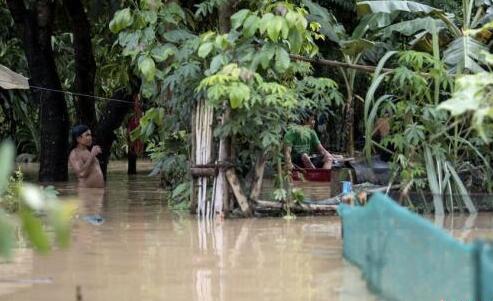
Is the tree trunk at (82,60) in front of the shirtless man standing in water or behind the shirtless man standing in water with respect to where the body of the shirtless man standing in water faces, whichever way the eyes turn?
behind

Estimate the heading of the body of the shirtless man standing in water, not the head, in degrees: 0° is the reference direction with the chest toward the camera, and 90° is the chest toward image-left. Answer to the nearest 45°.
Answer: approximately 315°

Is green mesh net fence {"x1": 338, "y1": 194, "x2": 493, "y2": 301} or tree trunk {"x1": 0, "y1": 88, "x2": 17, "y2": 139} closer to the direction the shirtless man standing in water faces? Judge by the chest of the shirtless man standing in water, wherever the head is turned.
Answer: the green mesh net fence

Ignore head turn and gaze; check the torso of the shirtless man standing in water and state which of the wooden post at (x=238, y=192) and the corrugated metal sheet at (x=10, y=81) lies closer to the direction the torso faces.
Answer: the wooden post

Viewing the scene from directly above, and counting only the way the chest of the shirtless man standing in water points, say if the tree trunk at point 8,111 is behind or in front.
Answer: behind

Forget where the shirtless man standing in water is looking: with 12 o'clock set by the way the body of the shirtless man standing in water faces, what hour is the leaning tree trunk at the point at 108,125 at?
The leaning tree trunk is roughly at 8 o'clock from the shirtless man standing in water.

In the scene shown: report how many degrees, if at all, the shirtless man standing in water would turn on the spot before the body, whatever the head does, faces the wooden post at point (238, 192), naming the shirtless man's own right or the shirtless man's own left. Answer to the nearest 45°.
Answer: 0° — they already face it

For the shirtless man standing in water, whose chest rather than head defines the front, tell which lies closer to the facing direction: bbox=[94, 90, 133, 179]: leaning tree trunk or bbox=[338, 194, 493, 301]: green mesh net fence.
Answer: the green mesh net fence

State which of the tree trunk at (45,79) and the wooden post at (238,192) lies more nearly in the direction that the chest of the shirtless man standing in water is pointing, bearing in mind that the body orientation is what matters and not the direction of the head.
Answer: the wooden post
